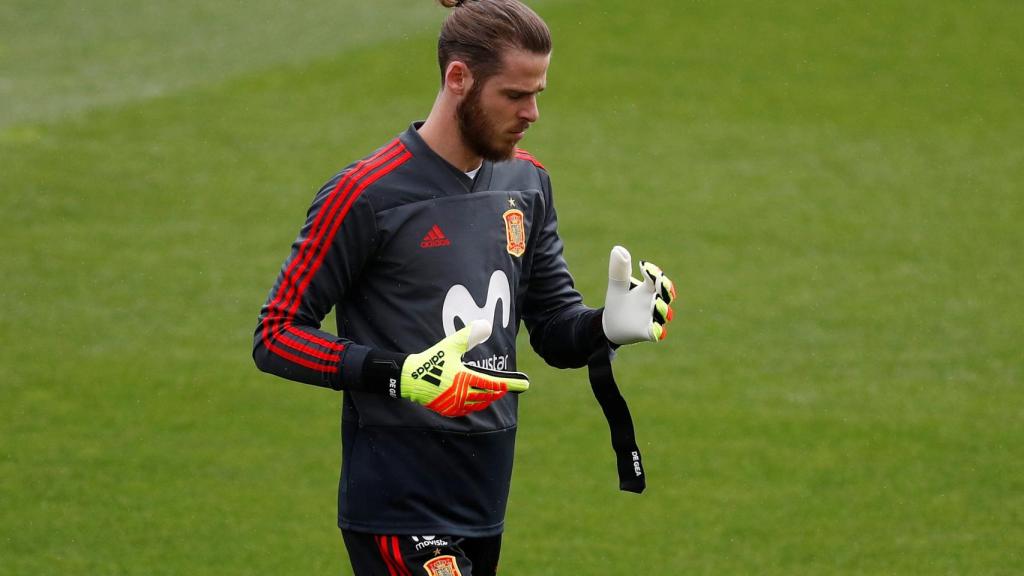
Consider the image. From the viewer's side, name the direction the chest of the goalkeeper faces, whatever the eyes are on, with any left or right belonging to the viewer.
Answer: facing the viewer and to the right of the viewer

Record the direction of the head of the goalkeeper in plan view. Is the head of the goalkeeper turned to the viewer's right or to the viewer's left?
to the viewer's right
